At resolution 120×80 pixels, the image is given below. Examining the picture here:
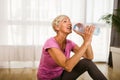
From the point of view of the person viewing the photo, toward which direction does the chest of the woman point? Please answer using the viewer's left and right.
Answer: facing the viewer and to the right of the viewer
